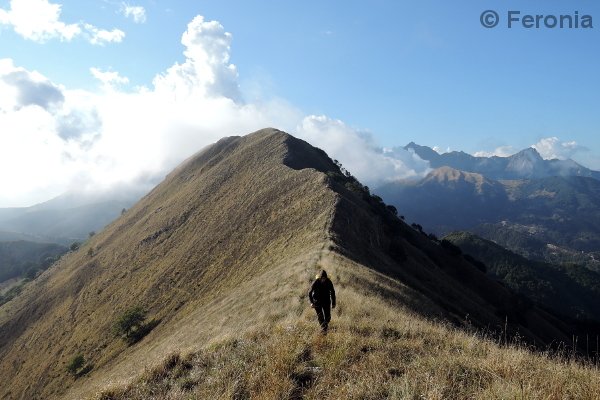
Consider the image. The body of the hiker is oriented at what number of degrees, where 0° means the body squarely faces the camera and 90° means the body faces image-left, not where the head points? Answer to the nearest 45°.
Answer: approximately 0°
